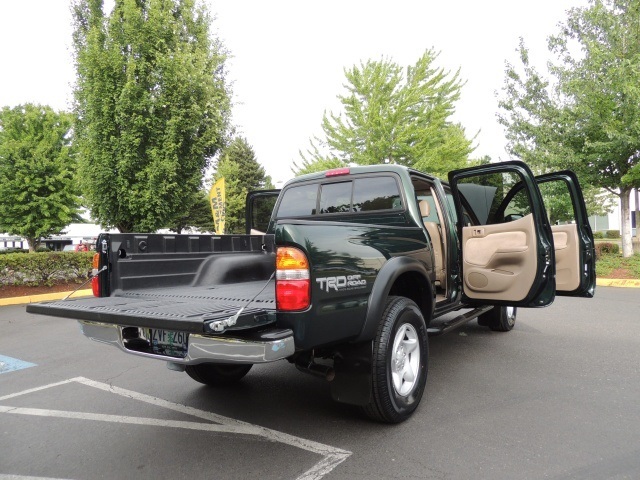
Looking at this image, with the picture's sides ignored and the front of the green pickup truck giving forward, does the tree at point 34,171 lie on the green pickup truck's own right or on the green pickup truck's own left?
on the green pickup truck's own left

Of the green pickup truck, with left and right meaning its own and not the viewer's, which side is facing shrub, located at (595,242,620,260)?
front

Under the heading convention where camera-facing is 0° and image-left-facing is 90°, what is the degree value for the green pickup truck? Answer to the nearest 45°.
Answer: approximately 225°

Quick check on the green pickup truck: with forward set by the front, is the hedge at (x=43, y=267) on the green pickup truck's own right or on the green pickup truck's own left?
on the green pickup truck's own left

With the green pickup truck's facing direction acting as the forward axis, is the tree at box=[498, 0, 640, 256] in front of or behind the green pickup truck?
in front

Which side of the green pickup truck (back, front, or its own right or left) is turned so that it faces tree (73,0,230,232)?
left
